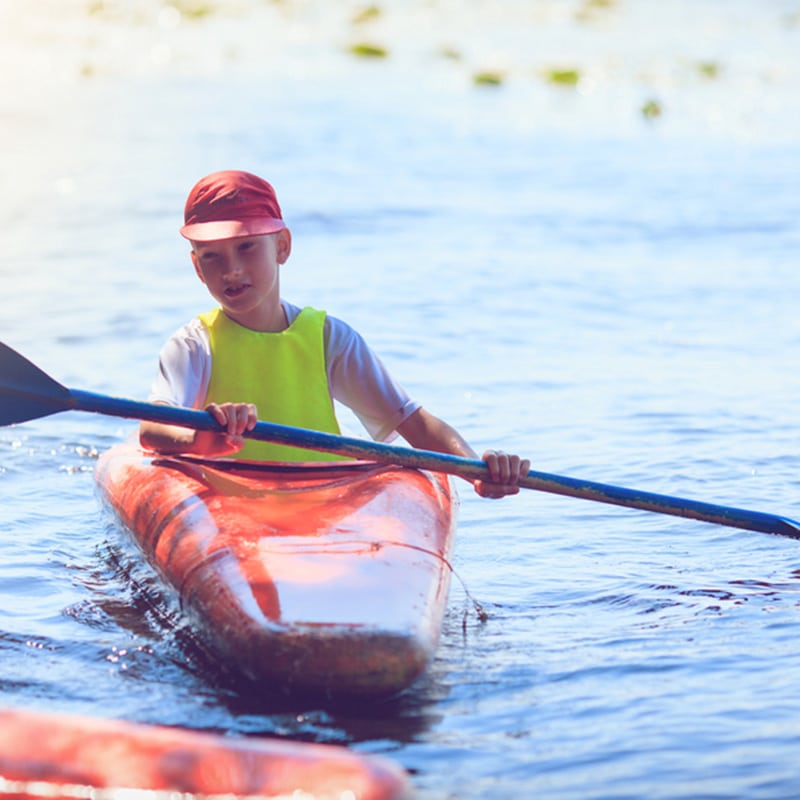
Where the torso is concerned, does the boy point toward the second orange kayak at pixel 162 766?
yes

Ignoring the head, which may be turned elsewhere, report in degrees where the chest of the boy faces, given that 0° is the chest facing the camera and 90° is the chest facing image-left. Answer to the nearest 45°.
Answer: approximately 0°
